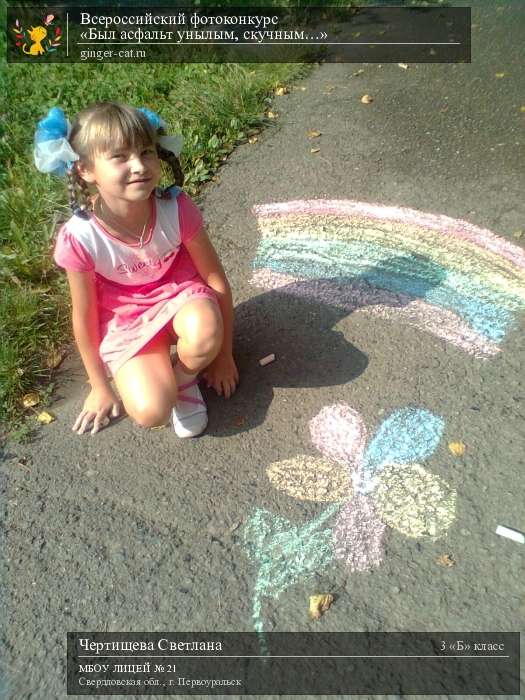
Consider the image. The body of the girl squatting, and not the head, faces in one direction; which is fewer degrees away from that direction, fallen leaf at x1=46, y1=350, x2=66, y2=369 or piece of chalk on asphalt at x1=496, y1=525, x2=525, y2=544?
the piece of chalk on asphalt

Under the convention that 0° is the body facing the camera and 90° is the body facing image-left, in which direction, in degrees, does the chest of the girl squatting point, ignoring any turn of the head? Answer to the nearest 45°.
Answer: approximately 315°

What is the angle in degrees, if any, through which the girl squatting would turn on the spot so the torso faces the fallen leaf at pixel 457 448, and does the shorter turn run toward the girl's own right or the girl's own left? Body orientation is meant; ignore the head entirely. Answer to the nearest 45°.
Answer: approximately 45° to the girl's own left

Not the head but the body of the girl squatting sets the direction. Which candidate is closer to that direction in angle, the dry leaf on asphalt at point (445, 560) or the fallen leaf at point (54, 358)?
the dry leaf on asphalt
